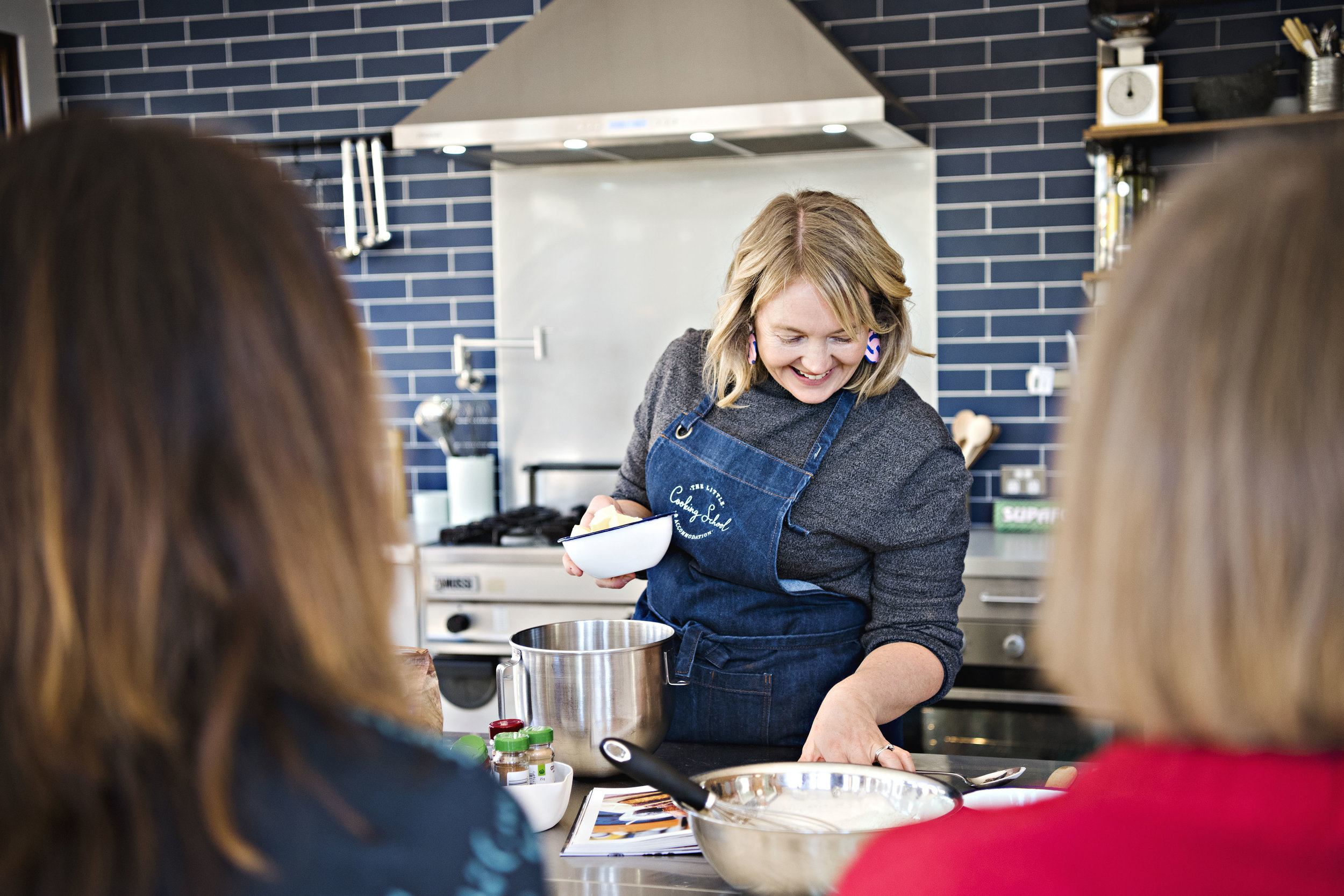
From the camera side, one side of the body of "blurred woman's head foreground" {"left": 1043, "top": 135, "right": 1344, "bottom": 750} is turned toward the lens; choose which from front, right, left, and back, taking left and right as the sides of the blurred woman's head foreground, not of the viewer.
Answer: back

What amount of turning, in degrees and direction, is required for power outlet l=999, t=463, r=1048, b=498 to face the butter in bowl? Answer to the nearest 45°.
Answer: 0° — it already faces it

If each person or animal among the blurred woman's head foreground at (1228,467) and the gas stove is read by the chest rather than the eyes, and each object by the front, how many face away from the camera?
1

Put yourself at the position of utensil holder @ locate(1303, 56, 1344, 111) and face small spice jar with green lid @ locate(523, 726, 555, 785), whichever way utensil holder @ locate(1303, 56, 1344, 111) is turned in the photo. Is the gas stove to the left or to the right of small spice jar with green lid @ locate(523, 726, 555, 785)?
right

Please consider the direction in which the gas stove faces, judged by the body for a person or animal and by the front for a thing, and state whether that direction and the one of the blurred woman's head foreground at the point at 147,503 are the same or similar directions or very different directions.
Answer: very different directions

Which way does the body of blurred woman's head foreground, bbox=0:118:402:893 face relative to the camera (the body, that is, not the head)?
away from the camera

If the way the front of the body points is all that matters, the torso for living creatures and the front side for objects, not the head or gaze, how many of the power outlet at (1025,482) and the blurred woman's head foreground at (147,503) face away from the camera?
1
